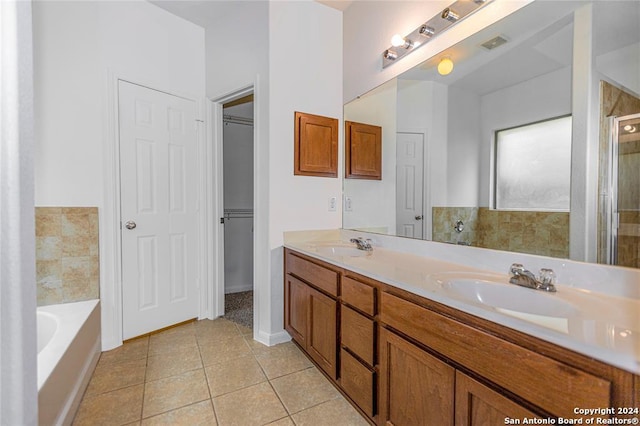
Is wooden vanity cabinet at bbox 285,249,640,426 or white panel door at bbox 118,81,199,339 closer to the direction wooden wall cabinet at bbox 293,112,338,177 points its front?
the wooden vanity cabinet

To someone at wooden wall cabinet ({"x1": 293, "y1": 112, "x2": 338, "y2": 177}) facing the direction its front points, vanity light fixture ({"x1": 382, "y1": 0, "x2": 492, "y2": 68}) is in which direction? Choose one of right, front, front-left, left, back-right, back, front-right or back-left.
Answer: front

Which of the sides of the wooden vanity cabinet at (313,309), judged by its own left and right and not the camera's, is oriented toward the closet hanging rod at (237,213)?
right

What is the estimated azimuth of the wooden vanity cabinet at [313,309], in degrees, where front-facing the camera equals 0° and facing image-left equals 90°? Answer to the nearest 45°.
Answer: approximately 45°

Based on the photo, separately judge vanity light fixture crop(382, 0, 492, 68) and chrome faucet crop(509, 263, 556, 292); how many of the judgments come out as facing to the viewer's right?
0

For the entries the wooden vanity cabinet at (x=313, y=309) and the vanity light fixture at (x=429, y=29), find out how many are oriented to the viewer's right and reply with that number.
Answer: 0

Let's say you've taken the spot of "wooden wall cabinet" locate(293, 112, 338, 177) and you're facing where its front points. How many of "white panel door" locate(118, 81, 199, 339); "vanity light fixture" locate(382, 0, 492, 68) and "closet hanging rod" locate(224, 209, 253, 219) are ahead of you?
1

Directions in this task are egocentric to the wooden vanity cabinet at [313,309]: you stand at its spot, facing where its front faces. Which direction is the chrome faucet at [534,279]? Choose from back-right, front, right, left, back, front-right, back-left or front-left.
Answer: left

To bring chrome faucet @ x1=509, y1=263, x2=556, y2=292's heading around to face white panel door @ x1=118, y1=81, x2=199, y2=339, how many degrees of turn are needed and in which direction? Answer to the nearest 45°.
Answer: approximately 45° to its right

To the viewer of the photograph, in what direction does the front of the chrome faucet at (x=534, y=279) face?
facing the viewer and to the left of the viewer

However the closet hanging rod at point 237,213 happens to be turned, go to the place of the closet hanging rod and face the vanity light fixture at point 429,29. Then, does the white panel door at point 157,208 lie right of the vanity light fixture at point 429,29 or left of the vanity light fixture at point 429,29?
right
